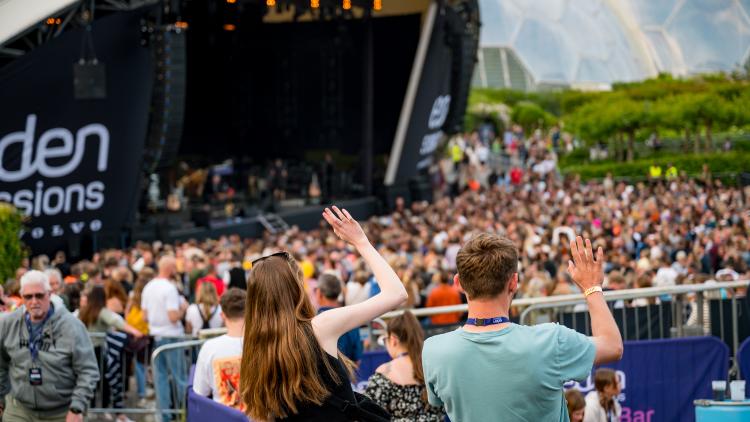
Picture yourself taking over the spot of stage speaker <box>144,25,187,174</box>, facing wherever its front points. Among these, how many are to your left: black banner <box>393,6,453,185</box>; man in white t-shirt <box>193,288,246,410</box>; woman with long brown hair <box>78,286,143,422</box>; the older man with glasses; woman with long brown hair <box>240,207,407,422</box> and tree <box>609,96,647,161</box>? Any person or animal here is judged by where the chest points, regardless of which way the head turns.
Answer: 2

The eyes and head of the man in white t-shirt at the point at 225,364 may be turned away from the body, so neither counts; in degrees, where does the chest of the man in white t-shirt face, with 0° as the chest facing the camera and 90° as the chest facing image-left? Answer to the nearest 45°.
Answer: approximately 180°

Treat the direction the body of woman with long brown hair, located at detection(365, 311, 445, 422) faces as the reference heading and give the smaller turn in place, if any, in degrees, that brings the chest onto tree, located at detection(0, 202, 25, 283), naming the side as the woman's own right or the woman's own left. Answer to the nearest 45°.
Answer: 0° — they already face it

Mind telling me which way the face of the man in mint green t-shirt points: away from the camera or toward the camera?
away from the camera

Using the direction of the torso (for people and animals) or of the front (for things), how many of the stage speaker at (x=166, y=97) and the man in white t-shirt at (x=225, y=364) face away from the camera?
1

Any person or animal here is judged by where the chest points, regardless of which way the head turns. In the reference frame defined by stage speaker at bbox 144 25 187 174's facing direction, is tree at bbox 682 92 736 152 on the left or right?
on its left

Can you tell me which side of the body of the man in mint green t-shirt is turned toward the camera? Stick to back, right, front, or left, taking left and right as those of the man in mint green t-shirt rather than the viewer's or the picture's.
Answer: back

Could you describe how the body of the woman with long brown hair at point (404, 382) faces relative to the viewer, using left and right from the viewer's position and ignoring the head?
facing away from the viewer and to the left of the viewer

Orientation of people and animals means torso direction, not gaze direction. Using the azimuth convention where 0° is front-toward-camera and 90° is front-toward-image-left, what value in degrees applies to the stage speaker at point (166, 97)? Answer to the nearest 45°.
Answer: approximately 315°

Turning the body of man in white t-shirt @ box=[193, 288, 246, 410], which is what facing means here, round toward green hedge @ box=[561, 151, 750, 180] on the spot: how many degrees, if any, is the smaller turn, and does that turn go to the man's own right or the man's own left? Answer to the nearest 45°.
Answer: approximately 45° to the man's own right

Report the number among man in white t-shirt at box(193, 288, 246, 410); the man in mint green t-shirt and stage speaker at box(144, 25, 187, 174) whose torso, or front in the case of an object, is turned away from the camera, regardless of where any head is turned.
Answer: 2

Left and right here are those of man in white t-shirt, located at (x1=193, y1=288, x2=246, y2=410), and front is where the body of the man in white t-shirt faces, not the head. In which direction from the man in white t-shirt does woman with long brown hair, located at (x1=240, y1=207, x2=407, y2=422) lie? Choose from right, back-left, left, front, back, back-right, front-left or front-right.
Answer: back

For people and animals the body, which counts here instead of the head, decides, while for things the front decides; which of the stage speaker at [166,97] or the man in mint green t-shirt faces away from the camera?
the man in mint green t-shirt

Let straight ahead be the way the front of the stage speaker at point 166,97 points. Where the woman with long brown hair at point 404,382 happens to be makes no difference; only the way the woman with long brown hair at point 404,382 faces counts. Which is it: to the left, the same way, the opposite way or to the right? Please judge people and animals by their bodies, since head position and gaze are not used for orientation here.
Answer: the opposite way

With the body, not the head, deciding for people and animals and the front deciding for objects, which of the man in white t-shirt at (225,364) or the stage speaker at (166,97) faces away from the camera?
the man in white t-shirt

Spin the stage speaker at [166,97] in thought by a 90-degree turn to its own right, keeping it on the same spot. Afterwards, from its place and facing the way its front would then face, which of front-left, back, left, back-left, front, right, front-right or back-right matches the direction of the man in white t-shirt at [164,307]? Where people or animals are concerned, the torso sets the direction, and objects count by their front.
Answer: front-left
